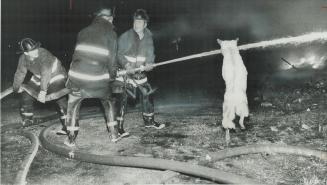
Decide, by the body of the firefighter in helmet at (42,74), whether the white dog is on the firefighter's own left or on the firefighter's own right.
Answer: on the firefighter's own left

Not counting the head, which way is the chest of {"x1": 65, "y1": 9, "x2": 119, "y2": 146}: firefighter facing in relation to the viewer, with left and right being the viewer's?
facing away from the viewer and to the right of the viewer

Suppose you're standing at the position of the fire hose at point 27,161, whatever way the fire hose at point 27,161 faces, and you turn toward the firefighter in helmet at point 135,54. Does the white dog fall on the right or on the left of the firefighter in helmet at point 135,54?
right

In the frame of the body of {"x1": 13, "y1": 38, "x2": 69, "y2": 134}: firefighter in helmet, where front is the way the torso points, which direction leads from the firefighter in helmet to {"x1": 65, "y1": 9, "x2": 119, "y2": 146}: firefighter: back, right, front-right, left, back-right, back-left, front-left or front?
left

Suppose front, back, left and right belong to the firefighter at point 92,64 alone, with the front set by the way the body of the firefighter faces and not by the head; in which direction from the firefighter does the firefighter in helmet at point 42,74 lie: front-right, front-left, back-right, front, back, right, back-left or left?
left
